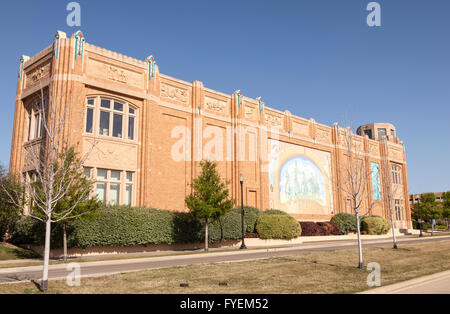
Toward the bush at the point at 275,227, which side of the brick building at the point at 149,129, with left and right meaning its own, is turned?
front

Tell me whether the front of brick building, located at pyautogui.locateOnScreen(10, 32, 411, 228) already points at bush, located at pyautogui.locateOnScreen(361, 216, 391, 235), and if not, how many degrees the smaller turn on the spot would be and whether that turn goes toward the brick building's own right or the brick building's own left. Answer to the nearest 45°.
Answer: approximately 90° to the brick building's own left

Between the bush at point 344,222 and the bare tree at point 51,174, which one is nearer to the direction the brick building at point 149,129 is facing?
the bare tree

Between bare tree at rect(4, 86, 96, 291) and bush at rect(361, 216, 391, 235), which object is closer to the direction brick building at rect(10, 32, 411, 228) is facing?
the bare tree

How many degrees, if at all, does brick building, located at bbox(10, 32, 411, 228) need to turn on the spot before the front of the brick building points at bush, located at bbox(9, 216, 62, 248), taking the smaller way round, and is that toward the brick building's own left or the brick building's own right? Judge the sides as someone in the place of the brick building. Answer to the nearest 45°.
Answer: approximately 90° to the brick building's own right

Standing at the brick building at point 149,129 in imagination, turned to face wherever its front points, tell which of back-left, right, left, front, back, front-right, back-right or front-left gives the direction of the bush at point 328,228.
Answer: left

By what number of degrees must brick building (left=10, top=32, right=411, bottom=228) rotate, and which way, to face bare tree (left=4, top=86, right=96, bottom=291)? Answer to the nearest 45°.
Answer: approximately 45° to its right

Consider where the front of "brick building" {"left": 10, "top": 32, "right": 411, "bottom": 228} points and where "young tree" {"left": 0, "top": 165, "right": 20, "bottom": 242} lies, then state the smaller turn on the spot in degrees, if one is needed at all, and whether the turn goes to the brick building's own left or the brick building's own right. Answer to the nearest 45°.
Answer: approximately 90° to the brick building's own right

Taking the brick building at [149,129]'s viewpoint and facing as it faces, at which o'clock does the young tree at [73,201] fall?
The young tree is roughly at 2 o'clock from the brick building.
